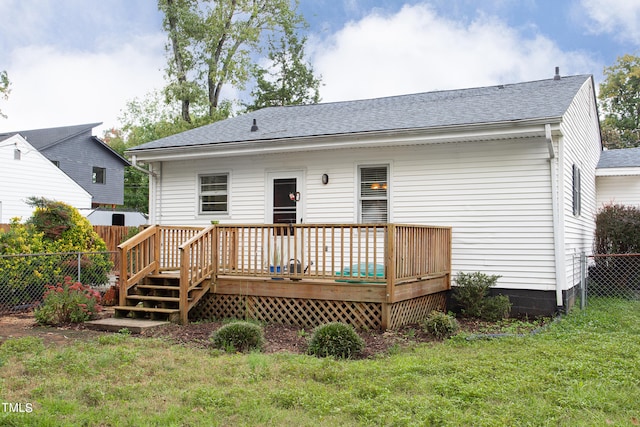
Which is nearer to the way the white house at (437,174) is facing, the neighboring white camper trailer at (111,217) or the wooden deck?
the wooden deck

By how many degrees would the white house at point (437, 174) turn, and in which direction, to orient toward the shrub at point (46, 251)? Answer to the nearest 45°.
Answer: approximately 45° to its right

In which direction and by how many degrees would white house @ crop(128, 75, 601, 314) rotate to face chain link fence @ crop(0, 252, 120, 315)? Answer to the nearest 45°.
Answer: approximately 45° to its right

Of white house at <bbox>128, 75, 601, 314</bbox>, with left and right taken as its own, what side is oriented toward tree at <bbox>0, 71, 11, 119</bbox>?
right

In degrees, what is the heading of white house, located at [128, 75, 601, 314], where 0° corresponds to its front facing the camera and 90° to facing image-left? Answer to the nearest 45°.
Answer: approximately 45°

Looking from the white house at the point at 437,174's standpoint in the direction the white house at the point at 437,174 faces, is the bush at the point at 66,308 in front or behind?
in front

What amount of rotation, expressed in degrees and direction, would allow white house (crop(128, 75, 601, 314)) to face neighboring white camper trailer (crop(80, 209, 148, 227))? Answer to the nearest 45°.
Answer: approximately 90° to its right

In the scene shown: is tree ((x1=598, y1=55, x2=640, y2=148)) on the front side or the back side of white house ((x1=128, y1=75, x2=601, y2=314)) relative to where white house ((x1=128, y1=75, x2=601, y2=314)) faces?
on the back side

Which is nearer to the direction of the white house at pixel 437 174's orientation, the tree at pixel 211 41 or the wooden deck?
the wooden deck
